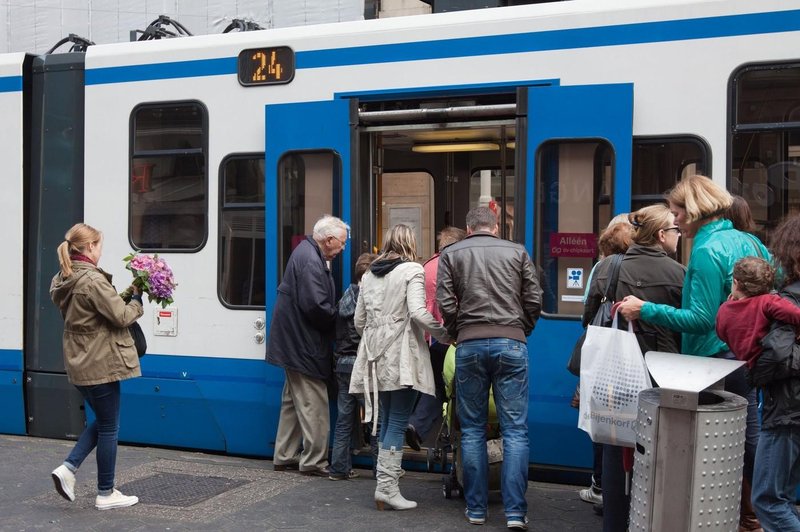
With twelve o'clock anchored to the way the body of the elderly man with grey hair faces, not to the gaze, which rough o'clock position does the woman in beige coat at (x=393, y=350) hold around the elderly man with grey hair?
The woman in beige coat is roughly at 2 o'clock from the elderly man with grey hair.

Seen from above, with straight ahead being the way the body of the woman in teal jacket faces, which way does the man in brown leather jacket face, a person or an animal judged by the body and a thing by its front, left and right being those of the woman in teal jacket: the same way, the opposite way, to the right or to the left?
to the right

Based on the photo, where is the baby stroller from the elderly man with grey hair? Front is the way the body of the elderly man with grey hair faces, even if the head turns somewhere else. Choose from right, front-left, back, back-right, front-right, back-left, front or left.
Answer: front-right

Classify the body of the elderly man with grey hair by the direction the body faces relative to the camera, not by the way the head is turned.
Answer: to the viewer's right

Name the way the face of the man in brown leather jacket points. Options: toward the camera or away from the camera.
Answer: away from the camera

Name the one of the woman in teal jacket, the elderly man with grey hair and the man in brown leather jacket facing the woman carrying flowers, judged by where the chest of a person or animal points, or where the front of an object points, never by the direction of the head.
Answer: the woman in teal jacket

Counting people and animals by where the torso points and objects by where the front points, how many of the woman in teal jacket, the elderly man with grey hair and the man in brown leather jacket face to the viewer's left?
1

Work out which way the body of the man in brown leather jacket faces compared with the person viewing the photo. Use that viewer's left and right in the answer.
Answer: facing away from the viewer

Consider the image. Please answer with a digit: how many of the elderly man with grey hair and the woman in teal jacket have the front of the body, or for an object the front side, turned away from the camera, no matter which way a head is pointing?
0

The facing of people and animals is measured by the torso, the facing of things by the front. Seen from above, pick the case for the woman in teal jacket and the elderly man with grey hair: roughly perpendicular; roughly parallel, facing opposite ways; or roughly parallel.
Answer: roughly parallel, facing opposite ways

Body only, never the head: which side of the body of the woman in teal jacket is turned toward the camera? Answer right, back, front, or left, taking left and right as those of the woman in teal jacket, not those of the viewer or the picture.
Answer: left

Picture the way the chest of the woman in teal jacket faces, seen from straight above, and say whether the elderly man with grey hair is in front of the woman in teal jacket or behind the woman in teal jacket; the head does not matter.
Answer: in front

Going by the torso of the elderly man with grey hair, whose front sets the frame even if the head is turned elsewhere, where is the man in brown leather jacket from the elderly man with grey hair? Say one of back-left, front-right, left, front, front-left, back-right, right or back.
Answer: front-right

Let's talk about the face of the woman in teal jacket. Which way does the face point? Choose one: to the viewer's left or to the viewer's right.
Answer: to the viewer's left

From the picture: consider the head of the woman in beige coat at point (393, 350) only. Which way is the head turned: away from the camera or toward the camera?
away from the camera

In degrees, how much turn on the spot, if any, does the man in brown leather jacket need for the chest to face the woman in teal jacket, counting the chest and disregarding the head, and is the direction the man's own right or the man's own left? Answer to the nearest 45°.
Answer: approximately 135° to the man's own right

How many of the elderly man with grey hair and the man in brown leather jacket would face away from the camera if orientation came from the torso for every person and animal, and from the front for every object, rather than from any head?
1

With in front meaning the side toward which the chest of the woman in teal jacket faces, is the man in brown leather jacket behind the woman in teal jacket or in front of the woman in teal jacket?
in front
